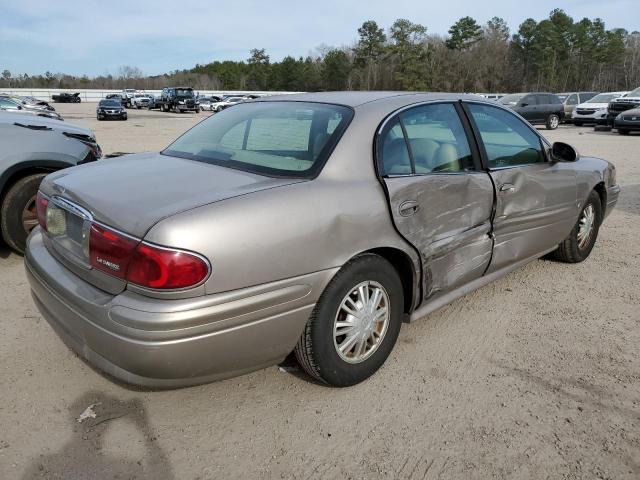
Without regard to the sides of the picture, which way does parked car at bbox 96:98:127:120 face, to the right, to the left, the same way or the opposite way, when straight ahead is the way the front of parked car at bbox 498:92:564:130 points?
to the left

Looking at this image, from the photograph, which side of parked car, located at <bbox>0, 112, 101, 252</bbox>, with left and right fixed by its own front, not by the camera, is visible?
right

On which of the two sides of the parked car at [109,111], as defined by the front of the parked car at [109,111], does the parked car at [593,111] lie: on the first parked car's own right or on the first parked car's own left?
on the first parked car's own left

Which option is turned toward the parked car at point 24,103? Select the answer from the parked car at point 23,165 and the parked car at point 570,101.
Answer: the parked car at point 570,101

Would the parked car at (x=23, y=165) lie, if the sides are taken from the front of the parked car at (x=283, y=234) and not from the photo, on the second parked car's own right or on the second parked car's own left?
on the second parked car's own left

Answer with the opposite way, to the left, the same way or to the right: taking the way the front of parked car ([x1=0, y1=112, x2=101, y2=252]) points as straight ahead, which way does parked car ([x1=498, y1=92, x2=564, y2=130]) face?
the opposite way

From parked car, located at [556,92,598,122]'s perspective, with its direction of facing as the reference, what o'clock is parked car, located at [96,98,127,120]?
parked car, located at [96,98,127,120] is roughly at 1 o'clock from parked car, located at [556,92,598,122].

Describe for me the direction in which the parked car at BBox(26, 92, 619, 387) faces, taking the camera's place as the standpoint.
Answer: facing away from the viewer and to the right of the viewer
